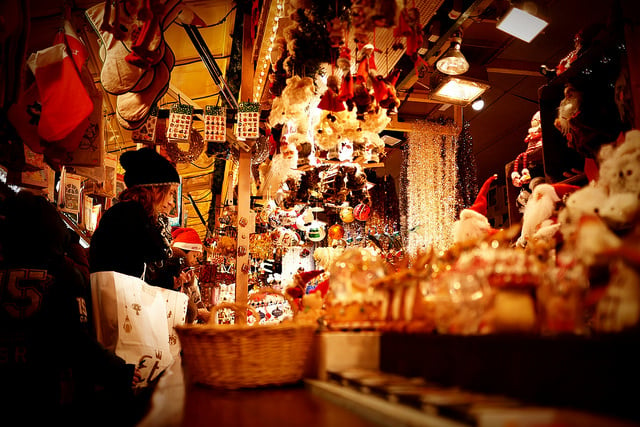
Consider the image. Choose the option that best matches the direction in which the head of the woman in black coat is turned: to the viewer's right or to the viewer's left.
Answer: to the viewer's right

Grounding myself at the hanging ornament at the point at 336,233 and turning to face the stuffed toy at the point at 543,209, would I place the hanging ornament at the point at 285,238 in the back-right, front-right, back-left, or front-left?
back-right

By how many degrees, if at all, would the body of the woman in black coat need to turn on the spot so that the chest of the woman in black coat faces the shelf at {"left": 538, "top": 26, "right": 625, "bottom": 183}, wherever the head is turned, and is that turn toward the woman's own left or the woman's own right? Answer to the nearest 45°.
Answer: approximately 45° to the woman's own right

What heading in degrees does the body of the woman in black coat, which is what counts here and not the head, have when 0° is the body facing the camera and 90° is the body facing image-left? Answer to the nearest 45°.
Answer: approximately 270°

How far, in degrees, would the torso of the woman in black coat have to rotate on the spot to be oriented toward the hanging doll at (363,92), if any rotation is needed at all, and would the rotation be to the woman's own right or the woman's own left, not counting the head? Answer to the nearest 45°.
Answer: approximately 45° to the woman's own right

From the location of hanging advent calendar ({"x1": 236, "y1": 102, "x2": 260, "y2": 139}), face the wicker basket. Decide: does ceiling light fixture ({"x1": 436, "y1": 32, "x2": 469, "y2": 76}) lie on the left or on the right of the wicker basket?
left
